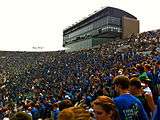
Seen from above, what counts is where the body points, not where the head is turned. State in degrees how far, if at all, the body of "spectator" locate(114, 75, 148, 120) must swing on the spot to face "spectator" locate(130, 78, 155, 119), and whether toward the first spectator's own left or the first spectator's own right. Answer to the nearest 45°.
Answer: approximately 45° to the first spectator's own right

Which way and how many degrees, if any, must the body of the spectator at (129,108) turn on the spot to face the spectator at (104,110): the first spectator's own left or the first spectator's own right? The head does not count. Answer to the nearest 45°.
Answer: approximately 135° to the first spectator's own left

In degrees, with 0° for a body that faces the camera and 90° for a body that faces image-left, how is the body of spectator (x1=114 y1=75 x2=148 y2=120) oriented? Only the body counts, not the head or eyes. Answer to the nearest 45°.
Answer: approximately 135°
